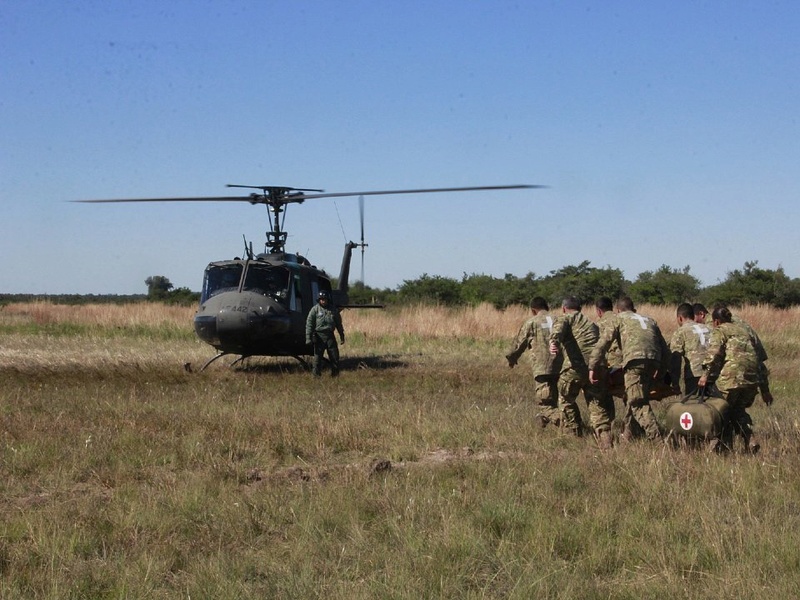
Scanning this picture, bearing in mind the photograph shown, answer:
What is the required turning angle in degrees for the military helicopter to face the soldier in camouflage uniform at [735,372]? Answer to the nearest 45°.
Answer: approximately 90° to its left

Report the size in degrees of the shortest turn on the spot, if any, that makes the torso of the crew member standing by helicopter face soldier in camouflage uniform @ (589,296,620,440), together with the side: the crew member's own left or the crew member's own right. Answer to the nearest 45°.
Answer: approximately 45° to the crew member's own left

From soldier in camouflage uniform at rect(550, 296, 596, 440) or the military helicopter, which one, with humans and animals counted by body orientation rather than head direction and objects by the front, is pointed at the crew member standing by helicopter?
the soldier in camouflage uniform

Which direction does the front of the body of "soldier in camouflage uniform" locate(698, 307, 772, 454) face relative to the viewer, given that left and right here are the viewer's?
facing away from the viewer and to the left of the viewer

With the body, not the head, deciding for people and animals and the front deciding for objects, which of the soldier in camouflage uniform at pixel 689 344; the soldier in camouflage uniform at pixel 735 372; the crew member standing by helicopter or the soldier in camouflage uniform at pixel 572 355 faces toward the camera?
the crew member standing by helicopter

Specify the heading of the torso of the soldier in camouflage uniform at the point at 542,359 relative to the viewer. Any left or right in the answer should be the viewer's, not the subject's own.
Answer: facing away from the viewer and to the left of the viewer

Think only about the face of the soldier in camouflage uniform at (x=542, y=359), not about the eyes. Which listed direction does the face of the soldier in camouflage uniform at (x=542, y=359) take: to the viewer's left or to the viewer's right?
to the viewer's left

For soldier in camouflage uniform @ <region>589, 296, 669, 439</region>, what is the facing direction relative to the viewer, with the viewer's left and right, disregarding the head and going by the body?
facing away from the viewer and to the left of the viewer

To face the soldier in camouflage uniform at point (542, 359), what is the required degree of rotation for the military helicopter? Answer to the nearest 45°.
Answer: approximately 90° to its left

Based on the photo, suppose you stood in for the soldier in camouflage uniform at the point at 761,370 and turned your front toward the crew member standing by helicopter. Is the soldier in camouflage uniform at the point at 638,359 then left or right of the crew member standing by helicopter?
left

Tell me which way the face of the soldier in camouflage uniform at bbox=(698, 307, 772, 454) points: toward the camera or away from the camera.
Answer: away from the camera

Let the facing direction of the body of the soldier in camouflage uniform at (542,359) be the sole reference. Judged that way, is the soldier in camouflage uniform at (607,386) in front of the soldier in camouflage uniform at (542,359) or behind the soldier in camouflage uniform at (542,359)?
behind

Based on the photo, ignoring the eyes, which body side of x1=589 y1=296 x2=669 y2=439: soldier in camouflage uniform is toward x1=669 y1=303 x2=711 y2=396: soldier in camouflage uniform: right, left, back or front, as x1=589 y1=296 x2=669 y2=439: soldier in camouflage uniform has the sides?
right
